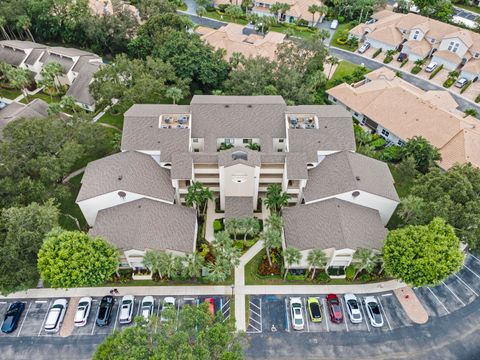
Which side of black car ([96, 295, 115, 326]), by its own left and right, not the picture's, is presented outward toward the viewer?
back

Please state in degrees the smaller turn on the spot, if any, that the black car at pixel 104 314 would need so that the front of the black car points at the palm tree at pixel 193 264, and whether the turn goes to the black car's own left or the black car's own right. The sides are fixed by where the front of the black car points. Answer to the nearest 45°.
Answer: approximately 90° to the black car's own right

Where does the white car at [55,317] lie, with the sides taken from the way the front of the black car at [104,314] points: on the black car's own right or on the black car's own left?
on the black car's own left

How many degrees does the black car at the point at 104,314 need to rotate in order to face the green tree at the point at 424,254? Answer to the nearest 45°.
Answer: approximately 135° to its right

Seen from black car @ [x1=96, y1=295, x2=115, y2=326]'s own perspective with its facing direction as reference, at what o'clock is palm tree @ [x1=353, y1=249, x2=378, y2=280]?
The palm tree is roughly at 4 o'clock from the black car.

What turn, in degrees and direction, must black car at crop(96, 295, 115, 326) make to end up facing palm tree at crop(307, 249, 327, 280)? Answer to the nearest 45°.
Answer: approximately 135° to its right

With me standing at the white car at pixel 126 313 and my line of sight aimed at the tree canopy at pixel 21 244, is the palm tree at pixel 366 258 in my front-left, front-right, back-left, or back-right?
back-right
